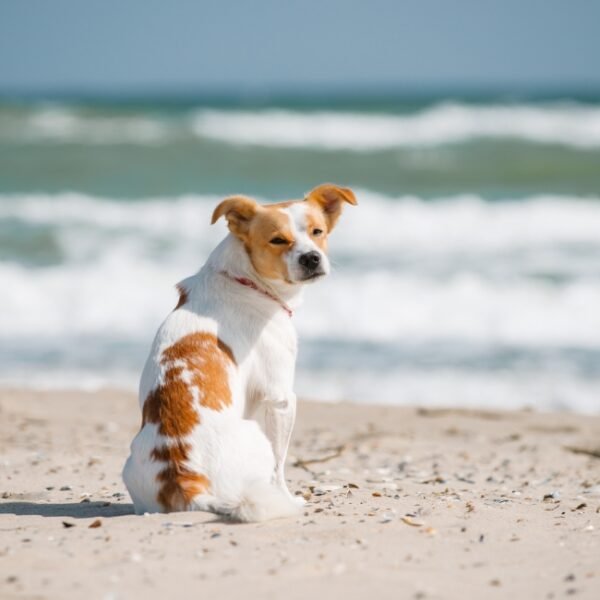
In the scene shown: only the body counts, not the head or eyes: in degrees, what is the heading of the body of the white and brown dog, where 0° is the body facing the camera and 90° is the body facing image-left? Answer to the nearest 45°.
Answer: approximately 225°
